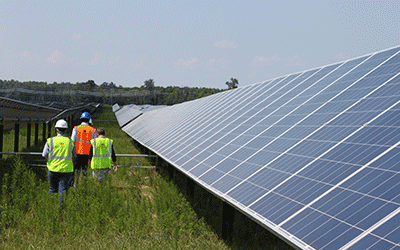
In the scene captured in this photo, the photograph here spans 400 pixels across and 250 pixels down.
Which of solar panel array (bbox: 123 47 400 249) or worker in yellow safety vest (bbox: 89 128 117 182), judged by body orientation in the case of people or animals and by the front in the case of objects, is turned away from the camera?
the worker in yellow safety vest

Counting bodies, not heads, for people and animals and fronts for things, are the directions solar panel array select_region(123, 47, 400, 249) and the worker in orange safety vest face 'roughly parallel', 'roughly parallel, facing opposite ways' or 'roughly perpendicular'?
roughly perpendicular

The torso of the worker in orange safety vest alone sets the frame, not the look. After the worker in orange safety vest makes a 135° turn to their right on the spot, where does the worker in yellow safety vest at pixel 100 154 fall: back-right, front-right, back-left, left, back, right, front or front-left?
front

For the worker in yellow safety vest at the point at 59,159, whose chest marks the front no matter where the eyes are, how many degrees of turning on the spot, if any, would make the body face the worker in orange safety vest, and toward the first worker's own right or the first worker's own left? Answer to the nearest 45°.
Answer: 0° — they already face them

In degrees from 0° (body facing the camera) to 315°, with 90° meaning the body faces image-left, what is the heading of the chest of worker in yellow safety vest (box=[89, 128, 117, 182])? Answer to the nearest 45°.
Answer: approximately 180°

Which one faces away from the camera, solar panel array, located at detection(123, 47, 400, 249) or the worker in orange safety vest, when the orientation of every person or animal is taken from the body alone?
the worker in orange safety vest

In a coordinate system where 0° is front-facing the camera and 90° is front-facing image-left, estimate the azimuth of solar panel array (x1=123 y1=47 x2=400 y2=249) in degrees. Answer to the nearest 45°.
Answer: approximately 45°

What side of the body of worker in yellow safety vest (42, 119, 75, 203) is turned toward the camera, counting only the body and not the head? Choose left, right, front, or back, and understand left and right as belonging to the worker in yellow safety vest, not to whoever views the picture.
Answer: back

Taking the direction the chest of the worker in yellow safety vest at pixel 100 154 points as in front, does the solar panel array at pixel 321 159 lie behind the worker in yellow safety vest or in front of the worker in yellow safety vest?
behind

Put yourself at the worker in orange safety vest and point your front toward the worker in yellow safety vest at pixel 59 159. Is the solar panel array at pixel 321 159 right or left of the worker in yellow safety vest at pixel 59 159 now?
left

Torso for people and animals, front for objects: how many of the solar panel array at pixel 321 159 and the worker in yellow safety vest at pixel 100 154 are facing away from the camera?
1

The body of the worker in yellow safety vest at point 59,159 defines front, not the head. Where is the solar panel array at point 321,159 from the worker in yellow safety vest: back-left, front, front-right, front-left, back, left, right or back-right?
back-right

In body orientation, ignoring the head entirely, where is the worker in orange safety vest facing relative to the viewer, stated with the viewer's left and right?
facing away from the viewer

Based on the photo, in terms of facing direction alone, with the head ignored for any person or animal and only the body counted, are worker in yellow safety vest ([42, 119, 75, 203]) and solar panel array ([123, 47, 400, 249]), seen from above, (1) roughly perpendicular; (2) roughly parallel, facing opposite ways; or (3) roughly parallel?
roughly perpendicular

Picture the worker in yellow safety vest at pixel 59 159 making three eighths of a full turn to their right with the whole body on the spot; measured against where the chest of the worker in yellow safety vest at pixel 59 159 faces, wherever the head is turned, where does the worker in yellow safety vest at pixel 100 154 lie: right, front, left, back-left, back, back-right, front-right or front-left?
left
